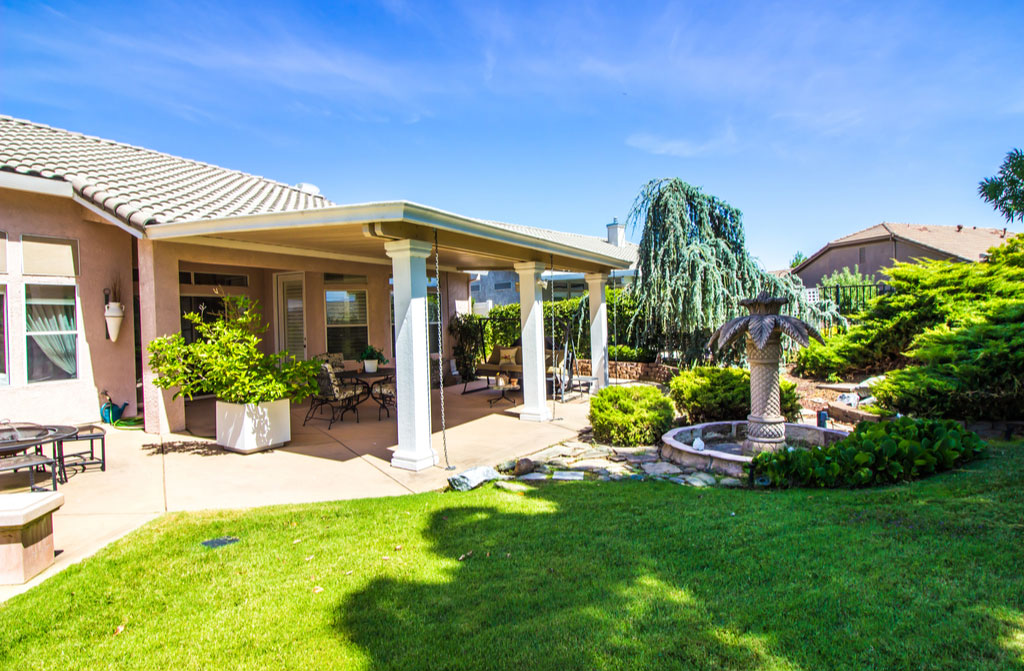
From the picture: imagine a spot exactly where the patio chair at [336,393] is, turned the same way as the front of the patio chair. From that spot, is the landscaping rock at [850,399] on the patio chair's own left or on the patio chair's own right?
on the patio chair's own right

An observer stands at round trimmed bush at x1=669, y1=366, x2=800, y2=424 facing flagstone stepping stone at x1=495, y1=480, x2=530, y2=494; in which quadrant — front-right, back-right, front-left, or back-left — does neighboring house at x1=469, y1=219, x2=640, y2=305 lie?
back-right

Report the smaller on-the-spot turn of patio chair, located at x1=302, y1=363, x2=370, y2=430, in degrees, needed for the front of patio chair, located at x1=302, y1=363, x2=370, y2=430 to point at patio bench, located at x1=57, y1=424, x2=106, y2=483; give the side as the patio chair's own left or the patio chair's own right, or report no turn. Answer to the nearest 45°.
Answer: approximately 180°

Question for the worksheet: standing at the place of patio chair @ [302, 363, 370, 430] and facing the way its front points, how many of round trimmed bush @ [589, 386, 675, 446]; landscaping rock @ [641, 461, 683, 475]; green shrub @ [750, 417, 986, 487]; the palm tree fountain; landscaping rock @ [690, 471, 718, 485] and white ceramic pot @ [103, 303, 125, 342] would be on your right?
5

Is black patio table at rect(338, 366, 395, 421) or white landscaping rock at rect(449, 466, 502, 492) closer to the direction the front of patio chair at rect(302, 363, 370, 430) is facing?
the black patio table

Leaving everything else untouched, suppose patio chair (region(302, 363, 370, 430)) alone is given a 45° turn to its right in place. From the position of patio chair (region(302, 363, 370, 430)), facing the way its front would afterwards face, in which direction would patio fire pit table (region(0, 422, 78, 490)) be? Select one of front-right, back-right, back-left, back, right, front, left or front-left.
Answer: back-right

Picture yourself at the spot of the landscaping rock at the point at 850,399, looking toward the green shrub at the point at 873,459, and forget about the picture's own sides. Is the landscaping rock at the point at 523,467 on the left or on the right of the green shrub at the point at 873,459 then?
right

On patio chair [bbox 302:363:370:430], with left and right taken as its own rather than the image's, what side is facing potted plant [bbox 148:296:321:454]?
back

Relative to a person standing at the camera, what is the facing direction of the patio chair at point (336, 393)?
facing away from the viewer and to the right of the viewer

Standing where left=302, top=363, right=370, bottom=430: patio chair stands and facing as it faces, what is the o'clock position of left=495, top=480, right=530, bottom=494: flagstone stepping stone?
The flagstone stepping stone is roughly at 4 o'clock from the patio chair.

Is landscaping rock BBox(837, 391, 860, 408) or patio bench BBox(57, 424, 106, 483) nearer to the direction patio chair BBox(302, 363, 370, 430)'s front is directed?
the landscaping rock

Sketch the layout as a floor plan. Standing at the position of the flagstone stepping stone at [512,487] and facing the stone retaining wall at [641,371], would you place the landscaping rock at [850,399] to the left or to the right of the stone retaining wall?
right
